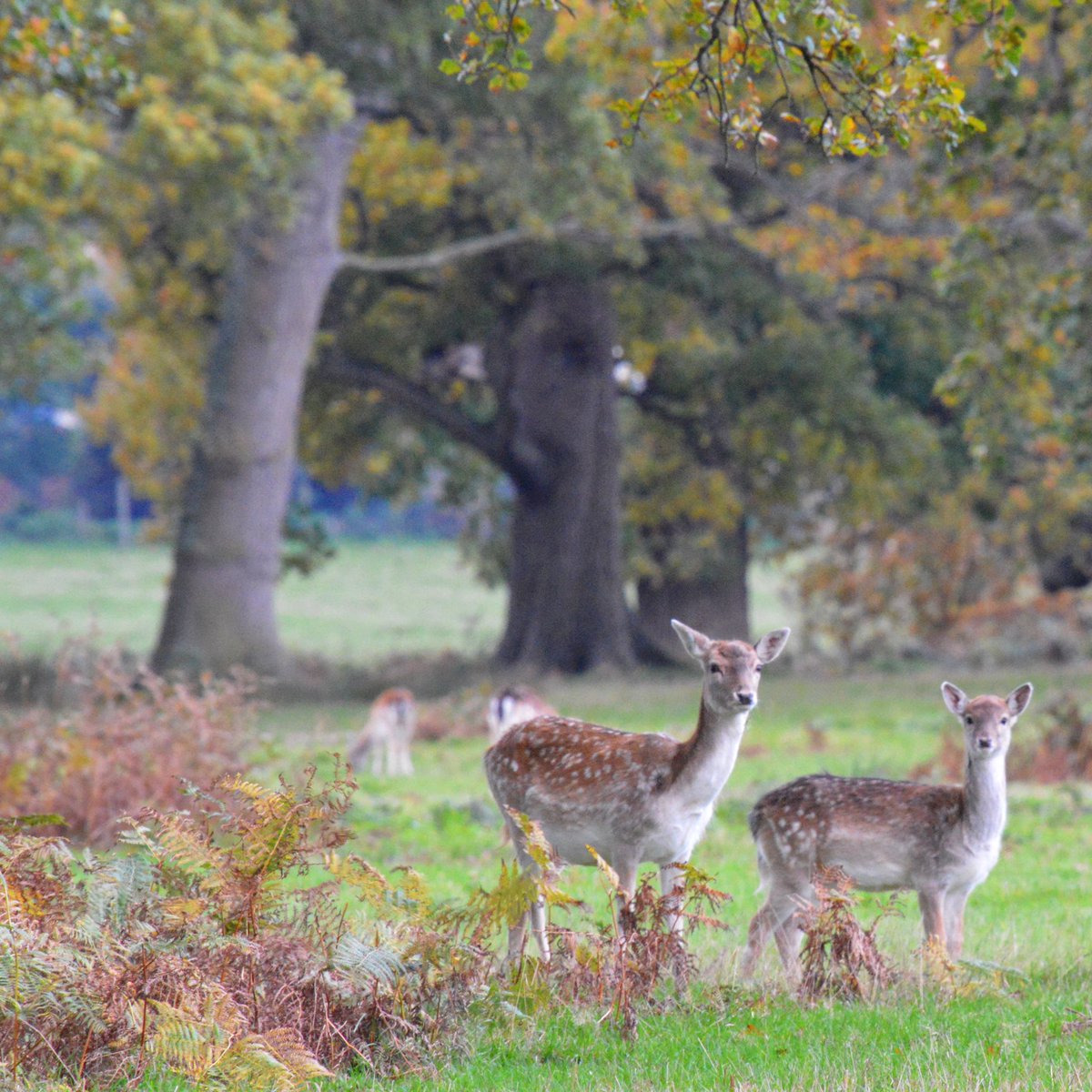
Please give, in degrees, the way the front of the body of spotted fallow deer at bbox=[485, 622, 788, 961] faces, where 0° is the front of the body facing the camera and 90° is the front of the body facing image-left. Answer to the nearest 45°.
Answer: approximately 315°

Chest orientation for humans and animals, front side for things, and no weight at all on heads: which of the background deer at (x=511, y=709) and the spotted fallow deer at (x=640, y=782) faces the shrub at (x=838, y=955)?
the spotted fallow deer

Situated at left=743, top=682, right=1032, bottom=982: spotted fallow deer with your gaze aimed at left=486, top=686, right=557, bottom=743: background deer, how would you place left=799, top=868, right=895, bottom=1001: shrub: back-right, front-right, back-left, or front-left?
back-left

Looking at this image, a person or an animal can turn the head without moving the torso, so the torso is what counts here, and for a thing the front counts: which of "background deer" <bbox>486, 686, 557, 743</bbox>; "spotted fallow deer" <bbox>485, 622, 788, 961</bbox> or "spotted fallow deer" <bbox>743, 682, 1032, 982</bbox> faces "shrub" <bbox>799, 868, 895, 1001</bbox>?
"spotted fallow deer" <bbox>485, 622, 788, 961</bbox>

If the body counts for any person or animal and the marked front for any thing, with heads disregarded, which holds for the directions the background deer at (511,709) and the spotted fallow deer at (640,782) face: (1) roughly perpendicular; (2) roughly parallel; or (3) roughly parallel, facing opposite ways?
roughly perpendicular

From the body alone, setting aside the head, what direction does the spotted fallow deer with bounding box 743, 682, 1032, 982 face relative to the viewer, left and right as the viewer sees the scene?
facing to the right of the viewer

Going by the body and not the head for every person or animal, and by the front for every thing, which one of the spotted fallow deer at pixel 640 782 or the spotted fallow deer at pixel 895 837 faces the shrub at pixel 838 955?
the spotted fallow deer at pixel 640 782

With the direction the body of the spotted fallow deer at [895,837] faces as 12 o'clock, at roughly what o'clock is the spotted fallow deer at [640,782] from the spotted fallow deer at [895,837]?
the spotted fallow deer at [640,782] is roughly at 5 o'clock from the spotted fallow deer at [895,837].
